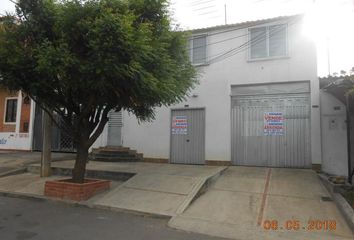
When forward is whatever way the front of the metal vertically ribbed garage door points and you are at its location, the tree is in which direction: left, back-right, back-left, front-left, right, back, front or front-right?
front-right

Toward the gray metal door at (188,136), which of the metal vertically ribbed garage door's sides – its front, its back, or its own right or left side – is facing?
right

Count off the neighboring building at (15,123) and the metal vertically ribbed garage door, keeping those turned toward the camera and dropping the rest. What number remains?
2

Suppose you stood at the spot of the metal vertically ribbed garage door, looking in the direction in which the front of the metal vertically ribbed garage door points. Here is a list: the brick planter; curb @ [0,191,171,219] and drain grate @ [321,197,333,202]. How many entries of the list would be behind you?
0

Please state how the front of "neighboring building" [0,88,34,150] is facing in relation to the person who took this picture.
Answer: facing the viewer

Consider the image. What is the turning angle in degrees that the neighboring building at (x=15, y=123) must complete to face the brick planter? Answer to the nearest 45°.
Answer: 0° — it already faces it

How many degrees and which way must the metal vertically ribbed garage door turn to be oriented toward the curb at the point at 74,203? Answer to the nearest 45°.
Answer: approximately 45° to its right

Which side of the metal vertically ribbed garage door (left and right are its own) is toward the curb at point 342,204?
front

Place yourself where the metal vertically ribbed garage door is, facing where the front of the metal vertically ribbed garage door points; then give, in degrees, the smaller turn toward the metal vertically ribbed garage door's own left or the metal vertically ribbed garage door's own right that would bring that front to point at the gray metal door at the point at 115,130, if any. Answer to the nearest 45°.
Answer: approximately 90° to the metal vertically ribbed garage door's own right

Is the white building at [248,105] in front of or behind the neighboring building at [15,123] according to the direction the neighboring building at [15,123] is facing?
in front

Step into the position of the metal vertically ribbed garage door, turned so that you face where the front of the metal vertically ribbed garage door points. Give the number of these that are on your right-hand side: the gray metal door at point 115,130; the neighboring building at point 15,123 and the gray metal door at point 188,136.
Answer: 3

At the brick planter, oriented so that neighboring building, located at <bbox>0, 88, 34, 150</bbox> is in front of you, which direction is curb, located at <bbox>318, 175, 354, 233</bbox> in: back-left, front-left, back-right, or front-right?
back-right

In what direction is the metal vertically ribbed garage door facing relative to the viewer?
toward the camera
